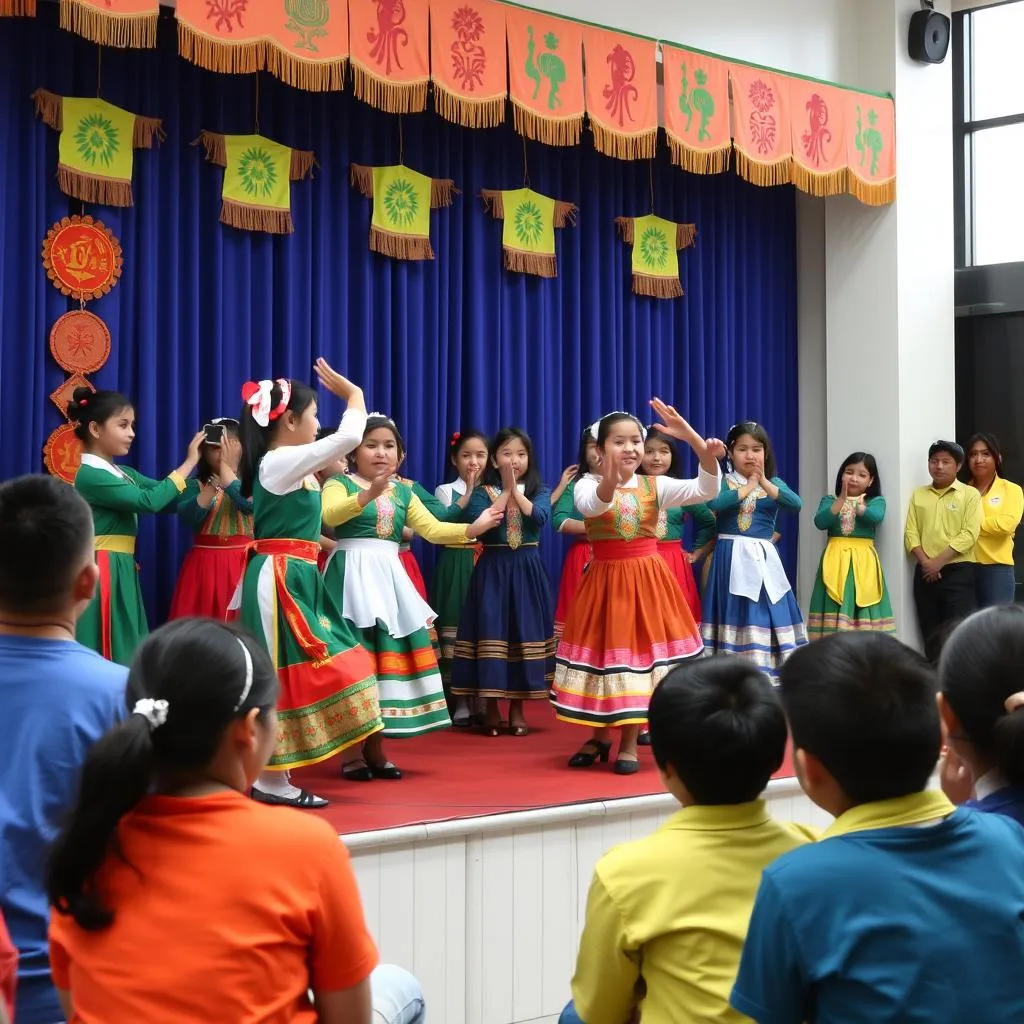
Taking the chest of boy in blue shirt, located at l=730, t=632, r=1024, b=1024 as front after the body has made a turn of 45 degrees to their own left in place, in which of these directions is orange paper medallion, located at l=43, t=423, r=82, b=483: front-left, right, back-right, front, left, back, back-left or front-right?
front-right

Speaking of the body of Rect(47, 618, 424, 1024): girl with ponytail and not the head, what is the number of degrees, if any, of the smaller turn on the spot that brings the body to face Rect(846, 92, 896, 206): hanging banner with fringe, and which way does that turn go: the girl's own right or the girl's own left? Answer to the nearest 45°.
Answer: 0° — they already face it

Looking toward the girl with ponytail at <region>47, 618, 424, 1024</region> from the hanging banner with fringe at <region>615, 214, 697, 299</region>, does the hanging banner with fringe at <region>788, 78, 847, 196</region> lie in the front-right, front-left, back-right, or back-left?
front-left

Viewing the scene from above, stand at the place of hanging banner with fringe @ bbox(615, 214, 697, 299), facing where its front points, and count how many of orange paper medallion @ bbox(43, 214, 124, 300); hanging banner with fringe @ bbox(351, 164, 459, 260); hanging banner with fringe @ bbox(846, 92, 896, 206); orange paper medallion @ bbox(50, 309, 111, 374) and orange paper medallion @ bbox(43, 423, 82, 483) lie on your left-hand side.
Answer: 1

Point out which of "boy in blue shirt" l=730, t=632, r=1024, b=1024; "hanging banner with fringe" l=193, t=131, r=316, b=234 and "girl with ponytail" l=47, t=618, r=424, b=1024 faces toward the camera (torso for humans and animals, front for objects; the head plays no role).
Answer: the hanging banner with fringe

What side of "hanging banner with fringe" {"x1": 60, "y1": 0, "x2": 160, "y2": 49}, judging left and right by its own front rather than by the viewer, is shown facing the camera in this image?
front

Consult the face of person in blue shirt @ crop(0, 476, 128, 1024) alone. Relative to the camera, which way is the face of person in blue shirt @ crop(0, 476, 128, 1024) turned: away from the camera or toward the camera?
away from the camera

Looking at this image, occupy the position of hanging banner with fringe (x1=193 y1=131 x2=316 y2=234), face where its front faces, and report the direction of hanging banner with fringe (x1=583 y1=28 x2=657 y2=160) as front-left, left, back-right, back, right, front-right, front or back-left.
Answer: left

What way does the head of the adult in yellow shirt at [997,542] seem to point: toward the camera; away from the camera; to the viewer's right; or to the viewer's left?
toward the camera

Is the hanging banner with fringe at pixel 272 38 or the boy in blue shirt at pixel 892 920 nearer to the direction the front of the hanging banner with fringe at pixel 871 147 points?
the boy in blue shirt

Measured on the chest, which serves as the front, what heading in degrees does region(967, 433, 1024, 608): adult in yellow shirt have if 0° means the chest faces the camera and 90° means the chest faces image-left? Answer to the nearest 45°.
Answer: approximately 45°

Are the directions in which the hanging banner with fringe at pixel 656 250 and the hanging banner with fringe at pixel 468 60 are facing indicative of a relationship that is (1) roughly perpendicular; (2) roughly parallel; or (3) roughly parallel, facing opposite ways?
roughly parallel

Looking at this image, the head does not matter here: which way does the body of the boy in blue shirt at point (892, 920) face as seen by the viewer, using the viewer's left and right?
facing away from the viewer and to the left of the viewer

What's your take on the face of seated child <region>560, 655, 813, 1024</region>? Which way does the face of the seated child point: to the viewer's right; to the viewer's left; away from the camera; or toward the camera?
away from the camera

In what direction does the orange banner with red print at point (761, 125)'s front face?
toward the camera

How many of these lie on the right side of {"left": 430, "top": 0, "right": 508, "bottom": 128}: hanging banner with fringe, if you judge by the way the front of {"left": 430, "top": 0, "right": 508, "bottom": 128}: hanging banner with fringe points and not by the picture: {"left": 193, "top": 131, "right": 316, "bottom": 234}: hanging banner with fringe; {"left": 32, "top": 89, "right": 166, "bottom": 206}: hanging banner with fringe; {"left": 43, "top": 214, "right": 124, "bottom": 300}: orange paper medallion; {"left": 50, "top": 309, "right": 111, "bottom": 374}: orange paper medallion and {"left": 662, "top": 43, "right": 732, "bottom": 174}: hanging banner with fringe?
4

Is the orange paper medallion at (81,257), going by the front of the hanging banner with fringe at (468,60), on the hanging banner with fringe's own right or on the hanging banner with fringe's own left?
on the hanging banner with fringe's own right

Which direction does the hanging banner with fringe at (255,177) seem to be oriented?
toward the camera

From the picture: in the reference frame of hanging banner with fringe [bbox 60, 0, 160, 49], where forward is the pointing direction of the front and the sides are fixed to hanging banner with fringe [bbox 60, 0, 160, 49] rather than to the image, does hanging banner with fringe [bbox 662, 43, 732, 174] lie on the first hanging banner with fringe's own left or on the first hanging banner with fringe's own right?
on the first hanging banner with fringe's own left

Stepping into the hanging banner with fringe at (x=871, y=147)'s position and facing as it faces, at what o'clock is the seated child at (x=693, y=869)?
The seated child is roughly at 12 o'clock from the hanging banner with fringe.
